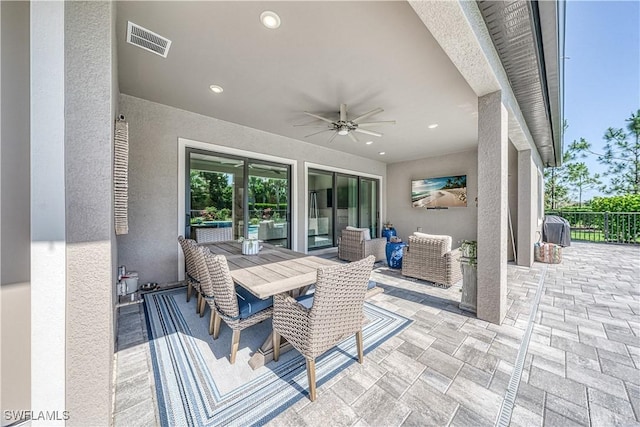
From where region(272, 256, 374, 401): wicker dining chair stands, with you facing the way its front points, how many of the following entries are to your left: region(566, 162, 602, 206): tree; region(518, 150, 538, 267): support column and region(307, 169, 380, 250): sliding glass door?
0

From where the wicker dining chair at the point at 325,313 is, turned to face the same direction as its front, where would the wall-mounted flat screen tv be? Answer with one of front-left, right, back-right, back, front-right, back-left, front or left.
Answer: right

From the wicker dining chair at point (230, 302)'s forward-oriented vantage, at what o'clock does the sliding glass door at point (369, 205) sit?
The sliding glass door is roughly at 12 o'clock from the wicker dining chair.

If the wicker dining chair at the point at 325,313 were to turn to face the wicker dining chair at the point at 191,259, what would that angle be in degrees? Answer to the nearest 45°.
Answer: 0° — it already faces it

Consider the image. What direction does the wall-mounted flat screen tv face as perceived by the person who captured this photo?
facing the viewer

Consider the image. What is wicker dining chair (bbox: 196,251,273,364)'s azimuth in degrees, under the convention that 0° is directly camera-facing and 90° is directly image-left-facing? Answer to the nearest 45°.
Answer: approximately 225°

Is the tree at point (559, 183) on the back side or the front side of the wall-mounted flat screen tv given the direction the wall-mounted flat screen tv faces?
on the back side

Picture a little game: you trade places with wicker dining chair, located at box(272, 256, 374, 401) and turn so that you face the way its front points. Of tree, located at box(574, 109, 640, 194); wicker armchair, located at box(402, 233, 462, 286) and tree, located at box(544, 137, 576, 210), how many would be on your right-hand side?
3

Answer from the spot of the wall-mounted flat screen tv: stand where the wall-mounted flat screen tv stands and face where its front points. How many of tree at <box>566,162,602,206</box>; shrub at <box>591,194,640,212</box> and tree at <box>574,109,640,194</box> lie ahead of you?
0

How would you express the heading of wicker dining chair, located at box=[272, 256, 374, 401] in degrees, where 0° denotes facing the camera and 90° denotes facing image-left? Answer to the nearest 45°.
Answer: approximately 135°
